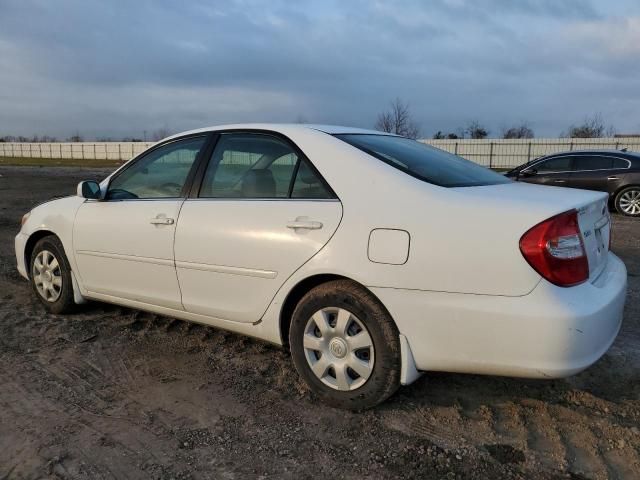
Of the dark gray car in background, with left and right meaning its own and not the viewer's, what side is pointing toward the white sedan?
left

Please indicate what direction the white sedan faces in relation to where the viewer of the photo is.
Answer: facing away from the viewer and to the left of the viewer

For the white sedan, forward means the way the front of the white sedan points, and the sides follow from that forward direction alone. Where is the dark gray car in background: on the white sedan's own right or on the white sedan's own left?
on the white sedan's own right

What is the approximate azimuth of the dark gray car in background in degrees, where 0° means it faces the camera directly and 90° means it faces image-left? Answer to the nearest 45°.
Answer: approximately 90°
